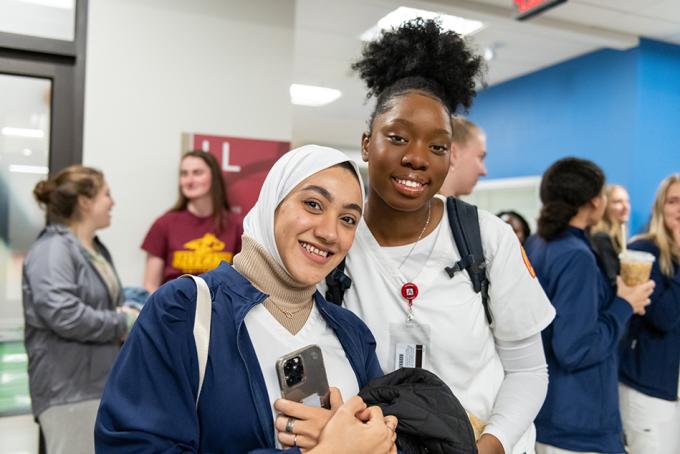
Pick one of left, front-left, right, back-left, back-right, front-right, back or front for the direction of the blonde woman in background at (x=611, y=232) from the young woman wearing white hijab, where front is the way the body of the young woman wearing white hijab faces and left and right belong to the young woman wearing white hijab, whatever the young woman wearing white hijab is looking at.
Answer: left

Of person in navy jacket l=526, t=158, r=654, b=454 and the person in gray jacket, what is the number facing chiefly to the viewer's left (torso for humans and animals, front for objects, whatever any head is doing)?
0

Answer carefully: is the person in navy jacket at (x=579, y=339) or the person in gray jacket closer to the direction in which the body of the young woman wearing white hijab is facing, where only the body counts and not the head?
the person in navy jacket

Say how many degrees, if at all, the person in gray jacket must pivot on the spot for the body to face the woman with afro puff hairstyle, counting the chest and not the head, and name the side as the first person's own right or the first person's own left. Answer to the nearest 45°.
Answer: approximately 45° to the first person's own right

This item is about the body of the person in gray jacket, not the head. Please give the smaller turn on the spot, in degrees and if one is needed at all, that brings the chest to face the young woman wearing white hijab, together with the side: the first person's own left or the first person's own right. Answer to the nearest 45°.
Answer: approximately 90° to the first person's own right

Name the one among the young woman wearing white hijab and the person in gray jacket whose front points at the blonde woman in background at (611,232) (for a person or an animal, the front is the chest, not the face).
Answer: the person in gray jacket

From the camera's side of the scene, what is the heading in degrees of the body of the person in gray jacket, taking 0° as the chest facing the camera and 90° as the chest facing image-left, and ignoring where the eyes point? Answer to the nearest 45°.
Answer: approximately 270°

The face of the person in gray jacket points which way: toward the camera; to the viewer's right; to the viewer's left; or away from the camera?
to the viewer's right

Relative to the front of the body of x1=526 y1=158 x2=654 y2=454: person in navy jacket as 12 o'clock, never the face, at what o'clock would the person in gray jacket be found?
The person in gray jacket is roughly at 7 o'clock from the person in navy jacket.

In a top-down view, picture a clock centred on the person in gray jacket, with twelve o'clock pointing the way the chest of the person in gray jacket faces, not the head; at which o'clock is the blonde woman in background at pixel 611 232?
The blonde woman in background is roughly at 12 o'clock from the person in gray jacket.

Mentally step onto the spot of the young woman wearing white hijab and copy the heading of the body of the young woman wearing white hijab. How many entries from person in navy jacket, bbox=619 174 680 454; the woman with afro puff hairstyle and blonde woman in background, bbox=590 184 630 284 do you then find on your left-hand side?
3

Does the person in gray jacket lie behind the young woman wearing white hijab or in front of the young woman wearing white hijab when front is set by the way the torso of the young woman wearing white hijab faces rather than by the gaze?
behind

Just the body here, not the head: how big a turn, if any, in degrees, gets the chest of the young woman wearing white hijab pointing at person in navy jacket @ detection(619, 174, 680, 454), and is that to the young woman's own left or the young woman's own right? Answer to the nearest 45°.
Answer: approximately 90° to the young woman's own left
